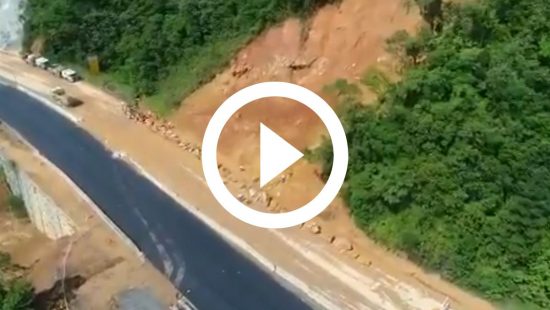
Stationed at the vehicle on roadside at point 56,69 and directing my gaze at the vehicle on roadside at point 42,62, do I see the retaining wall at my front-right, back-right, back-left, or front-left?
back-left

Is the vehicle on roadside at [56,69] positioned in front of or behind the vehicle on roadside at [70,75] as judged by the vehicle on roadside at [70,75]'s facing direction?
behind

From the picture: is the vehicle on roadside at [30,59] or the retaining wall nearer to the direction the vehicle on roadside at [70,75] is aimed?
the retaining wall

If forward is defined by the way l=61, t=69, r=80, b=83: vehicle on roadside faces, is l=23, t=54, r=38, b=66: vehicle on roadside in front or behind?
behind

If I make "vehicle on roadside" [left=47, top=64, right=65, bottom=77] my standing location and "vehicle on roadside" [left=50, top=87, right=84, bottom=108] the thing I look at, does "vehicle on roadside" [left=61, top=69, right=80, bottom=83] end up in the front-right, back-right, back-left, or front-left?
front-left

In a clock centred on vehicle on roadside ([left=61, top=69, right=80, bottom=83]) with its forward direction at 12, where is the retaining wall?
The retaining wall is roughly at 2 o'clock from the vehicle on roadside.

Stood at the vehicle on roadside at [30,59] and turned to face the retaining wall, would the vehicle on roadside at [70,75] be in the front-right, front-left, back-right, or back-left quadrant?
front-left

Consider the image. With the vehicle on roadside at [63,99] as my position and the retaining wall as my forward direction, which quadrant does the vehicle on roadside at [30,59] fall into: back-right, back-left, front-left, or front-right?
back-right

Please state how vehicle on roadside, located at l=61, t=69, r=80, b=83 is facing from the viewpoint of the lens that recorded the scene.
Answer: facing the viewer and to the right of the viewer

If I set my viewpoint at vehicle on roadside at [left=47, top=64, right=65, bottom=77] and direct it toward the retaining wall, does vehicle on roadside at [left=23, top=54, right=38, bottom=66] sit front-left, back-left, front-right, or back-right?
back-right

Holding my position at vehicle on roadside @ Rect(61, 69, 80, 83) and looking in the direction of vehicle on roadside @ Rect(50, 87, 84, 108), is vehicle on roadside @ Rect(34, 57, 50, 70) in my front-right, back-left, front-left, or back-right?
back-right

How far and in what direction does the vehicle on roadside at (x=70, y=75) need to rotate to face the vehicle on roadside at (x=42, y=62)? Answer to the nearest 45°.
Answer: approximately 180°
